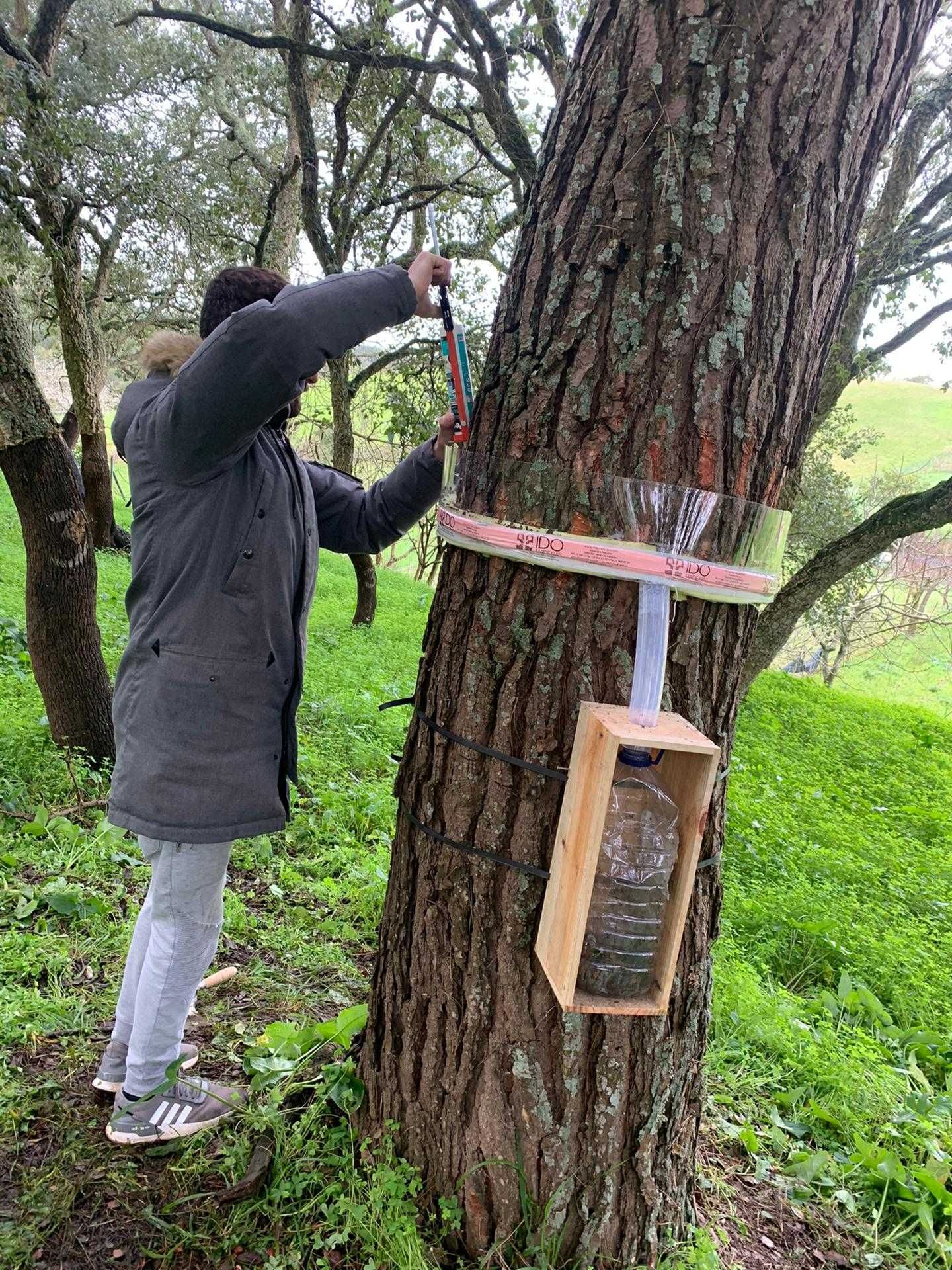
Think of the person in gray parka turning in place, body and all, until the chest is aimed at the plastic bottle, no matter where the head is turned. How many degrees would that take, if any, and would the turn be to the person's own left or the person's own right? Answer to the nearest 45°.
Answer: approximately 45° to the person's own right

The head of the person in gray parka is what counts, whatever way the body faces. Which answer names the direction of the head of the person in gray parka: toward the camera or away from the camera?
away from the camera

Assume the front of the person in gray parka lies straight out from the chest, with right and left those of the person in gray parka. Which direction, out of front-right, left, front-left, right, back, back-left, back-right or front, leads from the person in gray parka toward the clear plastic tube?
front-right

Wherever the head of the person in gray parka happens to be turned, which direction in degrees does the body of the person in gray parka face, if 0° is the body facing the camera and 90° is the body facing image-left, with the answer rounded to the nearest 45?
approximately 270°

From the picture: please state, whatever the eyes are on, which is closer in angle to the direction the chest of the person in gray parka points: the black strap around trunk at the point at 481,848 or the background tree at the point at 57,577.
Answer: the black strap around trunk

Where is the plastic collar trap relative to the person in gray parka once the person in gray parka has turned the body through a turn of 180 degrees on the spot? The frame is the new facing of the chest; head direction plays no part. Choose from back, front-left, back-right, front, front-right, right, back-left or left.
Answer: back-left

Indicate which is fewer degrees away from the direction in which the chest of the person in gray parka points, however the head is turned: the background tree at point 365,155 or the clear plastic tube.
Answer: the clear plastic tube

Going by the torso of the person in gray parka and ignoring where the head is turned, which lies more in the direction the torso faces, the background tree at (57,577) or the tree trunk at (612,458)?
the tree trunk

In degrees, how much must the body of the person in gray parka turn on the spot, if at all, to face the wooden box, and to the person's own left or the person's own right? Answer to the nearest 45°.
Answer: approximately 45° to the person's own right

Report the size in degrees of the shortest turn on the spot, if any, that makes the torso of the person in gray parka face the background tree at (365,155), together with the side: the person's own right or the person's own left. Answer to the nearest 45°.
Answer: approximately 90° to the person's own left
